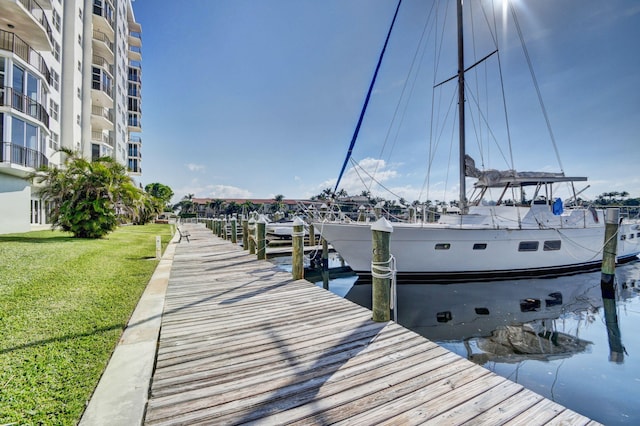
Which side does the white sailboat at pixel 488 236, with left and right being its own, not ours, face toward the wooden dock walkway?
left

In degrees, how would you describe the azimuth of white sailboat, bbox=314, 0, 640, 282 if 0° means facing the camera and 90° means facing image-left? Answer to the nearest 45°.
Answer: approximately 90°

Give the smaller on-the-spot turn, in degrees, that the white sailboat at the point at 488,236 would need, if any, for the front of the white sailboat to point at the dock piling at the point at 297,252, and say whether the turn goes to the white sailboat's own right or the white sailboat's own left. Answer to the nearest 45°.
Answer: approximately 45° to the white sailboat's own left

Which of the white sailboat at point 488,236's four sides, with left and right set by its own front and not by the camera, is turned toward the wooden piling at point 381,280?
left

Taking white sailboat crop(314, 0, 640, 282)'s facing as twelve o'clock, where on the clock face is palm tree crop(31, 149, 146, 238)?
The palm tree is roughly at 11 o'clock from the white sailboat.

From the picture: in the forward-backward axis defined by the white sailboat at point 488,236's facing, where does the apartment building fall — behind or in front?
in front
